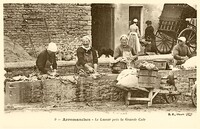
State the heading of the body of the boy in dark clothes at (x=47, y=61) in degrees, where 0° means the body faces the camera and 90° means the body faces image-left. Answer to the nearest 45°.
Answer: approximately 315°

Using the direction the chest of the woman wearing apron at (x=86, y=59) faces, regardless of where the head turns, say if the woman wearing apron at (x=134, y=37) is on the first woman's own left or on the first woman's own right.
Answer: on the first woman's own left

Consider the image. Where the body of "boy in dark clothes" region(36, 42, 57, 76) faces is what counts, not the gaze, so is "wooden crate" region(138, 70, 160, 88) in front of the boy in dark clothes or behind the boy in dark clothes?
in front

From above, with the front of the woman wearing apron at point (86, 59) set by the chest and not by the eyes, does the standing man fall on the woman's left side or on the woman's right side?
on the woman's left side

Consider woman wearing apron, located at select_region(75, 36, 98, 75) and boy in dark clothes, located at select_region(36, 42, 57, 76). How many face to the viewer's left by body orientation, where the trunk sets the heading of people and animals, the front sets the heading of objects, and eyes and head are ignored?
0

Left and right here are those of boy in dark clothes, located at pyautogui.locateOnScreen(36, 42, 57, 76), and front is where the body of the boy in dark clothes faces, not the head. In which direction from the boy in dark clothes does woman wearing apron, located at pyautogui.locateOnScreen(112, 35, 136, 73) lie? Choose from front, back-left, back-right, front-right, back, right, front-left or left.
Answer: front-left
